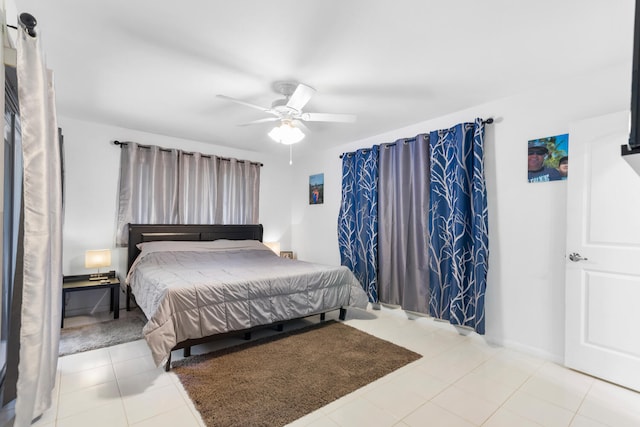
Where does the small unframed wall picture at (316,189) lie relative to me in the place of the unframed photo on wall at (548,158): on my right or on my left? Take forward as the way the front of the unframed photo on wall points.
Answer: on my right

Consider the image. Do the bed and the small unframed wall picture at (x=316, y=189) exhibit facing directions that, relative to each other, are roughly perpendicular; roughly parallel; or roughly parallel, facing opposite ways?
roughly perpendicular

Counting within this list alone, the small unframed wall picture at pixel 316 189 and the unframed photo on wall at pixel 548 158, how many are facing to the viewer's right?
0

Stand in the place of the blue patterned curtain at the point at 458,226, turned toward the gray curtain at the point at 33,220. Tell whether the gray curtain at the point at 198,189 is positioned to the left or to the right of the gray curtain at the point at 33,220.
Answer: right

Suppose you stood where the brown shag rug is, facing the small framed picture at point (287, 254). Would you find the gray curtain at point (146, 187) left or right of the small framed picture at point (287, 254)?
left

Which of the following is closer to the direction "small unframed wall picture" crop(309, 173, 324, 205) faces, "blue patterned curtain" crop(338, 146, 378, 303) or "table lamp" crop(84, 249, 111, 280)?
the table lamp

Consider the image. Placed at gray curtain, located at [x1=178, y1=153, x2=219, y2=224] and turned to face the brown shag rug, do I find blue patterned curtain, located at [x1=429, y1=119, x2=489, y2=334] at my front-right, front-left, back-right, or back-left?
front-left

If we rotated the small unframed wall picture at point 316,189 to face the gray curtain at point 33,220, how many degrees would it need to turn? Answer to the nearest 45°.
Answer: approximately 45° to its left

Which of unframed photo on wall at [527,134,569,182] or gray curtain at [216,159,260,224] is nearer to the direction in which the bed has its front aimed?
the unframed photo on wall

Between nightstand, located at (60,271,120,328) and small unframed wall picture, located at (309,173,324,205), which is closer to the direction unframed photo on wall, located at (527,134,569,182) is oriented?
the nightstand

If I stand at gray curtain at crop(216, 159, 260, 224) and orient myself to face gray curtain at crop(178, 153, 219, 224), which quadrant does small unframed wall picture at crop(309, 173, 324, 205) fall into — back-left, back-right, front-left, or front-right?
back-left

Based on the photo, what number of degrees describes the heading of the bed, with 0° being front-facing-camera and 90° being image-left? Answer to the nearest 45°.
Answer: approximately 315°

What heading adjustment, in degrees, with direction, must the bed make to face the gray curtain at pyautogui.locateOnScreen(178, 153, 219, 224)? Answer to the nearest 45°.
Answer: approximately 135° to its left

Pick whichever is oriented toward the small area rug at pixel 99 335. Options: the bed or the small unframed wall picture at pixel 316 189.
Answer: the small unframed wall picture

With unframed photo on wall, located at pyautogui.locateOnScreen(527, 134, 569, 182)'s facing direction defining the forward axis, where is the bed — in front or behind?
in front

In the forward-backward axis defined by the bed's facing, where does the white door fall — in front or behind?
in front

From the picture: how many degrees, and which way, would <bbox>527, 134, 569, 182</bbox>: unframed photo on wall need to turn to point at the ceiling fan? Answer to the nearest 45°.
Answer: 0° — it already faces it

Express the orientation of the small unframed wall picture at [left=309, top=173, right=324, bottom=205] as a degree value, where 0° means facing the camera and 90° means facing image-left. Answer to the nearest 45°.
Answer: approximately 45°
